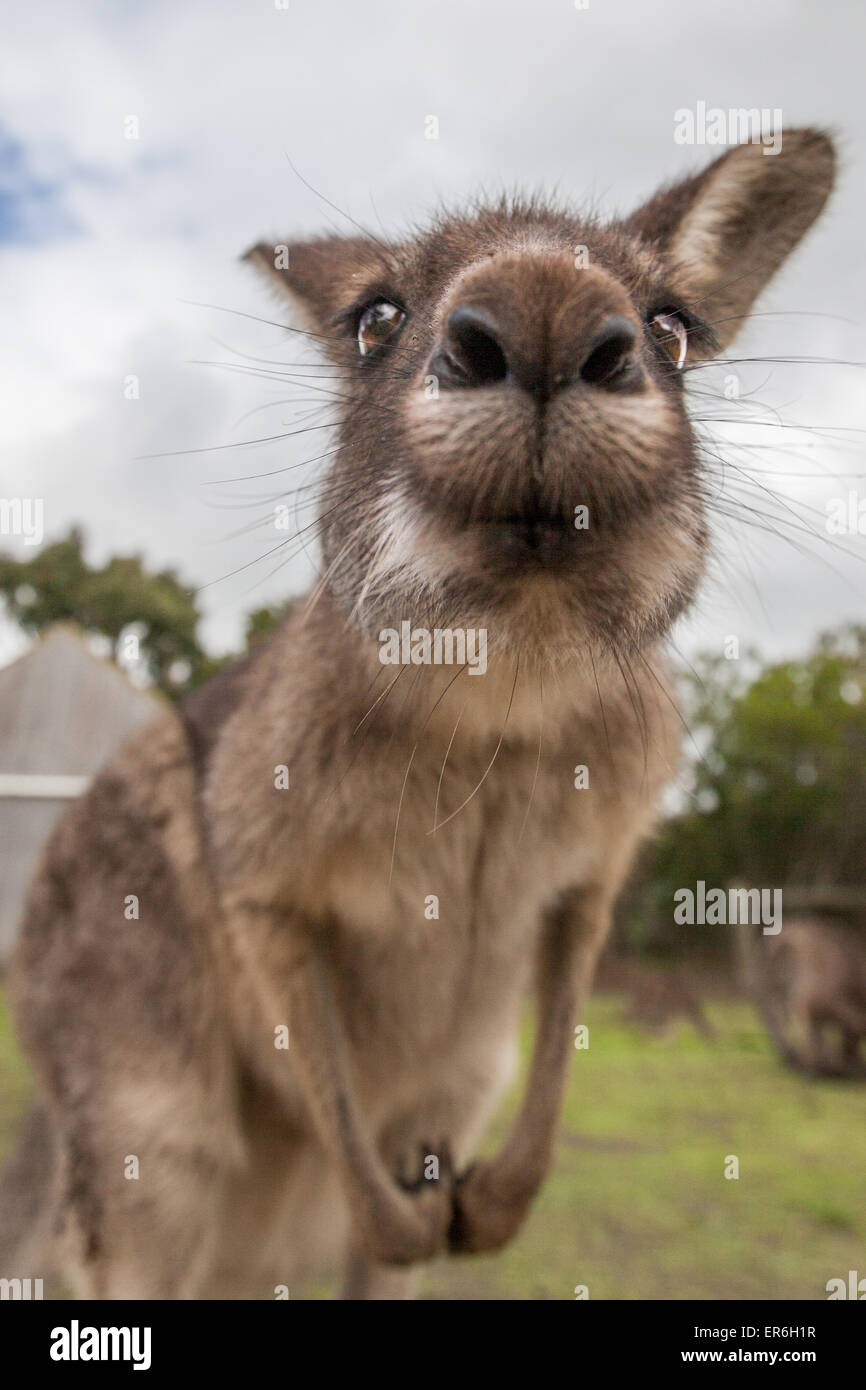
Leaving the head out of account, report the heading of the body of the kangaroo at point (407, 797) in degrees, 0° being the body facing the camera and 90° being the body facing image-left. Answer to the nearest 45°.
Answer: approximately 315°

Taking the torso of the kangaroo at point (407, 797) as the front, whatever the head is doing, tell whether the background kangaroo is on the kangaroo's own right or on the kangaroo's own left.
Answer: on the kangaroo's own left
